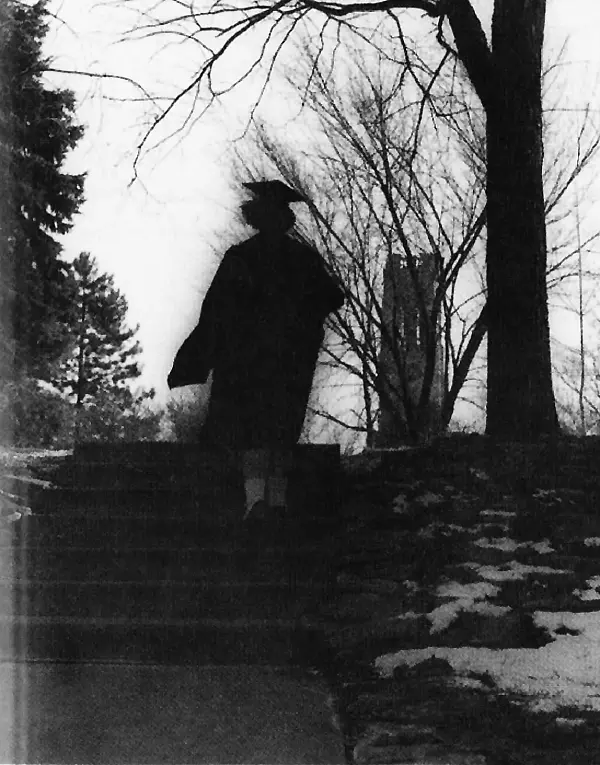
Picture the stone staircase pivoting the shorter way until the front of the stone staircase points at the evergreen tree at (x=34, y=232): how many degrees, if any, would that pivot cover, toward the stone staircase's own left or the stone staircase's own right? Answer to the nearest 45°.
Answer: approximately 180°

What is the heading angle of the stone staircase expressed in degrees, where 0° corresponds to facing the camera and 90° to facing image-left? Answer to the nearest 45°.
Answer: approximately 0°

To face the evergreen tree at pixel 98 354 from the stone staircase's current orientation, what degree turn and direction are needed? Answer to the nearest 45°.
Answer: approximately 180°

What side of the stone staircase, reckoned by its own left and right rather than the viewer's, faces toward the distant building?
back
